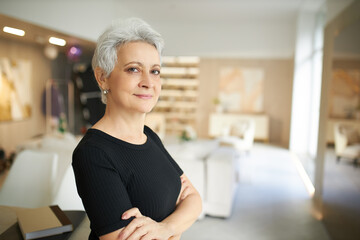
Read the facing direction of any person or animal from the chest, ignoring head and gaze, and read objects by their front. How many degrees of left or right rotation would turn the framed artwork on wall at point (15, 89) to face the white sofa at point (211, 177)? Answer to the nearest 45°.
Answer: approximately 45° to its right

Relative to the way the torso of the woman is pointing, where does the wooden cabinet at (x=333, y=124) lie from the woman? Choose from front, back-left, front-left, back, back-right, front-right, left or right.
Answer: left

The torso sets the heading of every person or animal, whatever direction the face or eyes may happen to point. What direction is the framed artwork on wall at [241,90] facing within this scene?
toward the camera

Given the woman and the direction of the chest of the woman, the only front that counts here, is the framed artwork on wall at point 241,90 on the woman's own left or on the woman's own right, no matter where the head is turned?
on the woman's own left

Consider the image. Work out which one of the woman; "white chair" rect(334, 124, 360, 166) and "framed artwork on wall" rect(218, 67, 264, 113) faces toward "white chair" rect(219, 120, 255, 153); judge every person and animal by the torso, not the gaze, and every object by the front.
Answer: the framed artwork on wall

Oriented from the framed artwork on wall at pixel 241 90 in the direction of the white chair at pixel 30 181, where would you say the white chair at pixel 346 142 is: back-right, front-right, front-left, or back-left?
front-left

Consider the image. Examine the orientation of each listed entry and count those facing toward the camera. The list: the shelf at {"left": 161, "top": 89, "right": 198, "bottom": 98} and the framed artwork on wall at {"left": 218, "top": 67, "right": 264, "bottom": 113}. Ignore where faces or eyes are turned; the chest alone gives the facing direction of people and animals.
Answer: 2

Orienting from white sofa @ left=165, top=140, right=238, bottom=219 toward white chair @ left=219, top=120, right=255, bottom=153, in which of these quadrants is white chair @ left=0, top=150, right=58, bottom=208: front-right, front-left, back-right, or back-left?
back-left

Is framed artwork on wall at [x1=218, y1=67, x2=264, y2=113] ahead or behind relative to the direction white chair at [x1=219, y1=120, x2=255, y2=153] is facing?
behind

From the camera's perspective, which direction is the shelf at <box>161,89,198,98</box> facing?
toward the camera

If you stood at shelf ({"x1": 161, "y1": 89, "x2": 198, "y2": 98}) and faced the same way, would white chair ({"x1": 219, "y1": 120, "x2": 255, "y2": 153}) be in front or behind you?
in front

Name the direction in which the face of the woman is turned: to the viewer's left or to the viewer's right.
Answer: to the viewer's right

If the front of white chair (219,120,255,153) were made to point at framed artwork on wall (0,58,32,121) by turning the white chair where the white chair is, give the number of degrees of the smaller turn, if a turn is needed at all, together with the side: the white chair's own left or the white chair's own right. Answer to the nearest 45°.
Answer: approximately 45° to the white chair's own right

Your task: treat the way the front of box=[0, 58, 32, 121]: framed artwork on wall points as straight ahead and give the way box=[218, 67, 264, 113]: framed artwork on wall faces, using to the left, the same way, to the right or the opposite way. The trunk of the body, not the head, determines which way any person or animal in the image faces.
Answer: to the right
